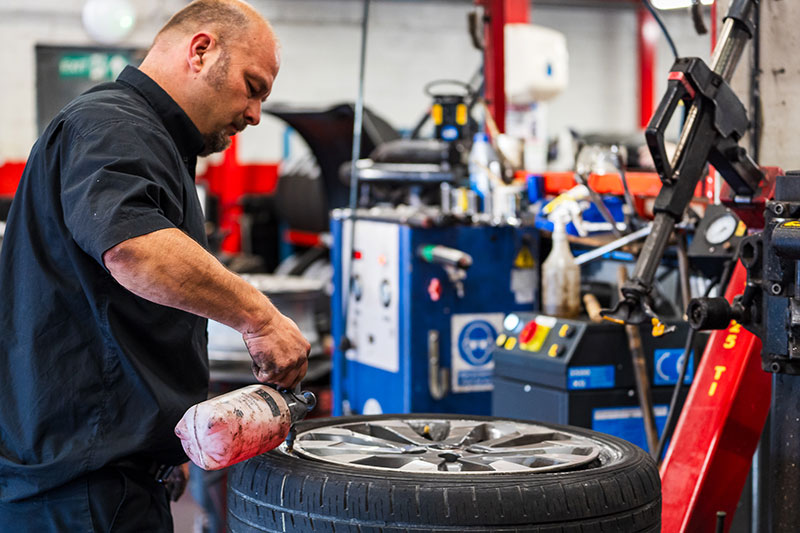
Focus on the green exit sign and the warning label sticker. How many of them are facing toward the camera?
2

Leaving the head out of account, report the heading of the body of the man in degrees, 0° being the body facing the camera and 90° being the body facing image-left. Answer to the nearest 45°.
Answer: approximately 270°

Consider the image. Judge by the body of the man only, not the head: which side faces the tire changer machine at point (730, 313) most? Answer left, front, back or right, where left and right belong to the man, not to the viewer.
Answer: front

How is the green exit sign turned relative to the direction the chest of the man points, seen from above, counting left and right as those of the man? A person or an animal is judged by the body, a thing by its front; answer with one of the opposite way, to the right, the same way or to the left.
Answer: to the right

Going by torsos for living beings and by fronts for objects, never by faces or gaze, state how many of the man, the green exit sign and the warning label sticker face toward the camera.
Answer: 2

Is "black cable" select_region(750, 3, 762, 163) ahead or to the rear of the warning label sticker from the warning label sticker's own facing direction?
ahead

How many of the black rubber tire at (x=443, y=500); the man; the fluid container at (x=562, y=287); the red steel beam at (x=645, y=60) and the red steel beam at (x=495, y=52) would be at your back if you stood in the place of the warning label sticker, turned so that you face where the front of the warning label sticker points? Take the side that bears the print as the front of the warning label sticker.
2

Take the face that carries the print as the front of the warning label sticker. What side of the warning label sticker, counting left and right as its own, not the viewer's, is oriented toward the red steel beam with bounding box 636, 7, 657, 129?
back

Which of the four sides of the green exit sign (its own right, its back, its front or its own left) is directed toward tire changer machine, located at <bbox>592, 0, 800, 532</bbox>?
front

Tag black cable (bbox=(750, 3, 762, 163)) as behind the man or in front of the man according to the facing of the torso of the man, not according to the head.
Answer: in front

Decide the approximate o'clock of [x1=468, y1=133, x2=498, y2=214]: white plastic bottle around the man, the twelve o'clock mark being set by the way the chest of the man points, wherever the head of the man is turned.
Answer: The white plastic bottle is roughly at 10 o'clock from the man.

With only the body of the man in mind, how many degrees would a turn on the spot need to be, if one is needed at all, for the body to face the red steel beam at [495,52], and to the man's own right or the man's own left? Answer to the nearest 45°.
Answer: approximately 45° to the man's own left

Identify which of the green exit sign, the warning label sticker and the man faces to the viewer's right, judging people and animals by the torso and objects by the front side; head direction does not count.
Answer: the man

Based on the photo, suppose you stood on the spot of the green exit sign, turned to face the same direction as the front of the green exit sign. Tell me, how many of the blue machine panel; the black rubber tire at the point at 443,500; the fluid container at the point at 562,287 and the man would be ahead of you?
4

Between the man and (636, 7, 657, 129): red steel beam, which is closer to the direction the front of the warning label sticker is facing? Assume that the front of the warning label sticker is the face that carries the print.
the man
